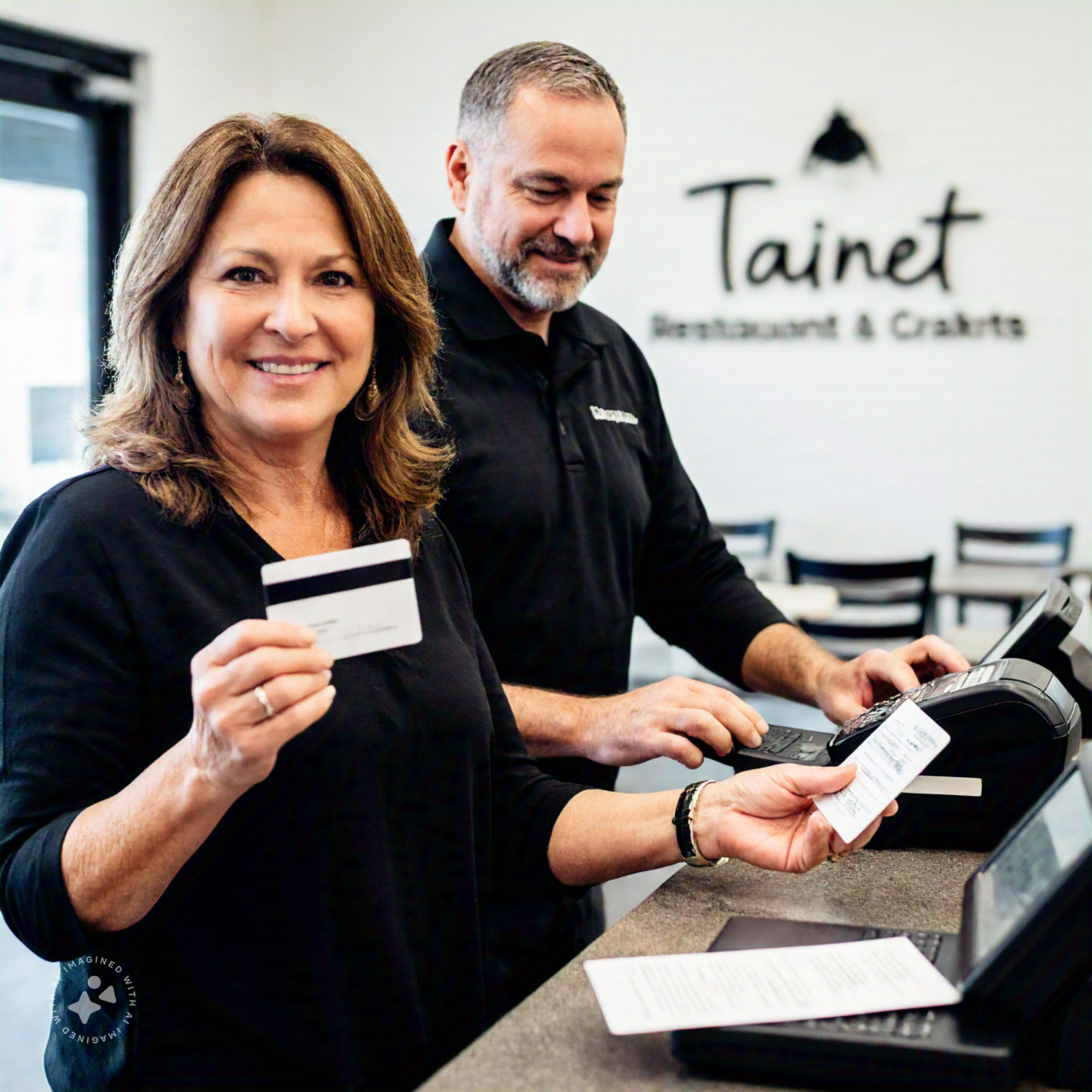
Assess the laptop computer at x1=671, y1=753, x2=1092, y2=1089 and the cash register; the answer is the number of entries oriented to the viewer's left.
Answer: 2

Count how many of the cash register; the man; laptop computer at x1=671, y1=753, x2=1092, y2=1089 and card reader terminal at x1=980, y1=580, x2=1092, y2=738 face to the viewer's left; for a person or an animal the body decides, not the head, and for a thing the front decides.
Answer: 3

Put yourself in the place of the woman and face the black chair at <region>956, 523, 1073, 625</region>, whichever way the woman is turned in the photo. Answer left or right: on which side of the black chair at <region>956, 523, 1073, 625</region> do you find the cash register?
right

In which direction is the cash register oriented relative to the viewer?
to the viewer's left

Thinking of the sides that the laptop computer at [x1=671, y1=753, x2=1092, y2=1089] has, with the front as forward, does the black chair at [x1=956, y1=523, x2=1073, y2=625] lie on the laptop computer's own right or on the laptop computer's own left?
on the laptop computer's own right

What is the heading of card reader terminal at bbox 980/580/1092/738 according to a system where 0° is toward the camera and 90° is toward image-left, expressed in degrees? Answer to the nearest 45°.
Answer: approximately 90°

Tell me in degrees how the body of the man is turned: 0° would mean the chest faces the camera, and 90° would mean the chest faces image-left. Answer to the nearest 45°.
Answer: approximately 315°

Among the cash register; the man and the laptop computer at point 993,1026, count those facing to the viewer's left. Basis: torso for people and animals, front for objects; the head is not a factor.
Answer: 2

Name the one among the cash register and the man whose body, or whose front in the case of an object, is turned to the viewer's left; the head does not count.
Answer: the cash register

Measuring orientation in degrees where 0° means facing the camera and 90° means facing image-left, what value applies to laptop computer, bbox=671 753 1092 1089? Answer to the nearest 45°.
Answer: approximately 90°

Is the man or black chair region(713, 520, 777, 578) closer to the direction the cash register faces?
the man

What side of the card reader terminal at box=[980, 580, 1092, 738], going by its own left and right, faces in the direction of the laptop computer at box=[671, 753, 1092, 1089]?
left

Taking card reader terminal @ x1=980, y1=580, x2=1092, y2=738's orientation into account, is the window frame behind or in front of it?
in front

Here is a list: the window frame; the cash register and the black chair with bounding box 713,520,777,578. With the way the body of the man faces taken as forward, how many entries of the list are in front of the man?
1

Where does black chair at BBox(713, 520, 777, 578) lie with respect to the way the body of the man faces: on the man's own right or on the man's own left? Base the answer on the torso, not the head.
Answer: on the man's own left
